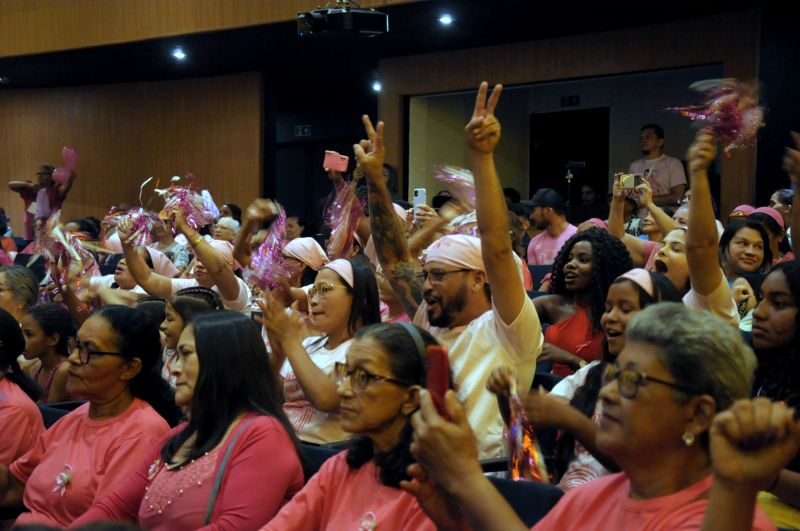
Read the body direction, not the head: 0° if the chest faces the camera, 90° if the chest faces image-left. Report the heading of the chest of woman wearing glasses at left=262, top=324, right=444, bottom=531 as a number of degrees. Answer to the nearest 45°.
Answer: approximately 45°

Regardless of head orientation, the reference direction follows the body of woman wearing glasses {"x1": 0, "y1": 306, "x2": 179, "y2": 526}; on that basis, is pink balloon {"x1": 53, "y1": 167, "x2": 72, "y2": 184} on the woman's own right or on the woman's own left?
on the woman's own right

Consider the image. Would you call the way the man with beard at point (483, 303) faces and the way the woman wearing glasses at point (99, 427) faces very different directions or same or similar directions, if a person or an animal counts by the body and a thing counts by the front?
same or similar directions

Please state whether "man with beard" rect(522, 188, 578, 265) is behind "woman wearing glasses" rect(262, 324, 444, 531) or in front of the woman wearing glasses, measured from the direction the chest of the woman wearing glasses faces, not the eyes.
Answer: behind

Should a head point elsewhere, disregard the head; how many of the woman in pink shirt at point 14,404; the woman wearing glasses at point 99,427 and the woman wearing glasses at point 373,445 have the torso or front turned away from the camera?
0

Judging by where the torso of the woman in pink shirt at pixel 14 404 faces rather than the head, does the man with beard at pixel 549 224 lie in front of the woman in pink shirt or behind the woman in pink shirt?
behind

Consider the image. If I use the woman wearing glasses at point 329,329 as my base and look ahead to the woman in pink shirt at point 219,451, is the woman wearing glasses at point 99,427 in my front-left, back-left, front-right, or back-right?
front-right

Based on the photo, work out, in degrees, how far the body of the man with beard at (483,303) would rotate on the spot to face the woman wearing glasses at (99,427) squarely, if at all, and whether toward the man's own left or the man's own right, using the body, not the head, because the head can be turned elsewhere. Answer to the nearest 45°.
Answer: approximately 45° to the man's own right

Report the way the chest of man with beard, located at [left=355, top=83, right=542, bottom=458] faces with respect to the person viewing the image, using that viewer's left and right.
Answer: facing the viewer and to the left of the viewer

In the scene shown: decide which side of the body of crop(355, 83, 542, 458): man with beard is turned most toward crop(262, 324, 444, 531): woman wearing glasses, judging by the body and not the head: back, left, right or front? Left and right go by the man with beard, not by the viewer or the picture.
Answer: front

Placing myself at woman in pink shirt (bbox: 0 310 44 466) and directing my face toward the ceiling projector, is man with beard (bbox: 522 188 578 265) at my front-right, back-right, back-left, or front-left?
front-right

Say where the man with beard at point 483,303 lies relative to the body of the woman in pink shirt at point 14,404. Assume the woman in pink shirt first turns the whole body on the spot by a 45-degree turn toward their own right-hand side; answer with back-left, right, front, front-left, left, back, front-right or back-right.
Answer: back

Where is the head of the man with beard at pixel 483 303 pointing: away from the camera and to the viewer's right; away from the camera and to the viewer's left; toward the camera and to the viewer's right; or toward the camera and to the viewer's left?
toward the camera and to the viewer's left

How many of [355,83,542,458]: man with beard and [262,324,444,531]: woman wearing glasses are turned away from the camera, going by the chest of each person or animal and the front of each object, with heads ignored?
0
